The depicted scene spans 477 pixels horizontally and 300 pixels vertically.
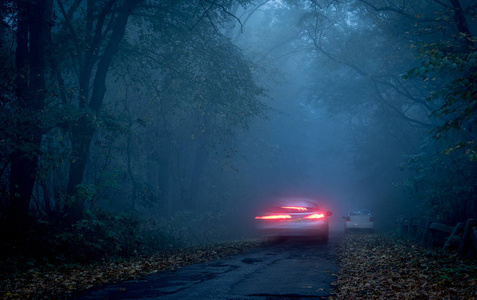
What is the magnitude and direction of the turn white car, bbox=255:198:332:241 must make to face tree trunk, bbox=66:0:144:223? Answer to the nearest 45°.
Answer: approximately 135° to its left

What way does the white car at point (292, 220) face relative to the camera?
away from the camera

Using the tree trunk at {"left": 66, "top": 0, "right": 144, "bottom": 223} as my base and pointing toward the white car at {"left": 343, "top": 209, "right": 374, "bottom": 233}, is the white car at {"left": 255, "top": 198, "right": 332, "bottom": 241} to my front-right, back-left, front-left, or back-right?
front-right

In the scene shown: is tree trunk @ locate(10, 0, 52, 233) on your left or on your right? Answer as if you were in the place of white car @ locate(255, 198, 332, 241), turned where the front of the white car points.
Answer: on your left

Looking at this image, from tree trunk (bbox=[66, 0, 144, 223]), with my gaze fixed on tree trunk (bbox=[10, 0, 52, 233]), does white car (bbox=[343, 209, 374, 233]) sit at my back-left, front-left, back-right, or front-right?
back-left
